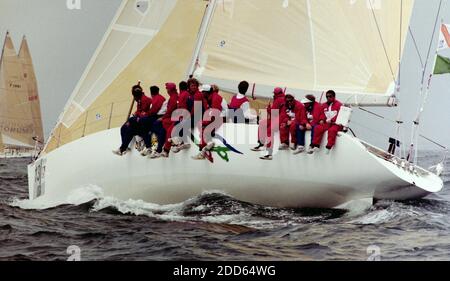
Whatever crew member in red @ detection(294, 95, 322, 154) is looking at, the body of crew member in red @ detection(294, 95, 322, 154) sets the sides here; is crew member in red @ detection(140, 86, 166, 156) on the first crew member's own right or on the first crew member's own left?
on the first crew member's own right

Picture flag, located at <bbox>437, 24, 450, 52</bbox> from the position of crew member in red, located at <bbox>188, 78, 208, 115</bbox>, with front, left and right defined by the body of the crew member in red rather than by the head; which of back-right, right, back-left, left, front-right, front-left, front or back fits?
back-left

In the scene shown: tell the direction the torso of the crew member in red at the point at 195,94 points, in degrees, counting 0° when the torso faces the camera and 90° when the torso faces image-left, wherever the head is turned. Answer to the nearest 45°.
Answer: approximately 45°

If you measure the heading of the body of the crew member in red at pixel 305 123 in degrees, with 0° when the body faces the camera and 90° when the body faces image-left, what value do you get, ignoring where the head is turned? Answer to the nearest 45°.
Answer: approximately 45°

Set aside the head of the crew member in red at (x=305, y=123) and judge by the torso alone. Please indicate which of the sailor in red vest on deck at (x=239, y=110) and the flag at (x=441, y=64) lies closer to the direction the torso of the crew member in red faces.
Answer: the sailor in red vest on deck

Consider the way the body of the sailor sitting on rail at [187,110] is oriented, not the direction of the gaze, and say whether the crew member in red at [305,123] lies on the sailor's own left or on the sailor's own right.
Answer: on the sailor's own left
